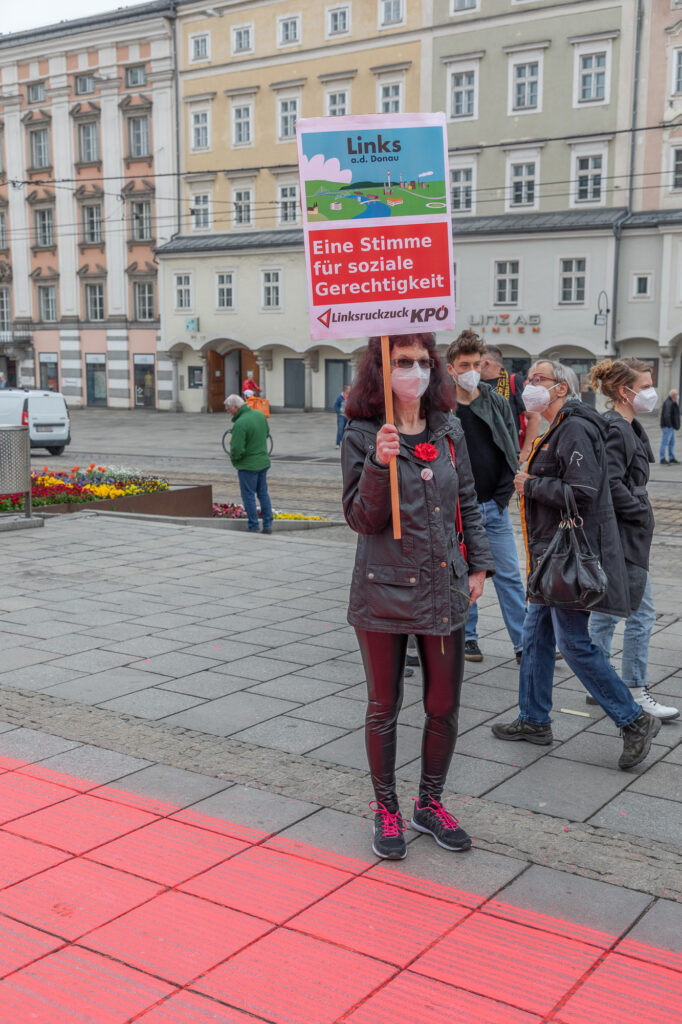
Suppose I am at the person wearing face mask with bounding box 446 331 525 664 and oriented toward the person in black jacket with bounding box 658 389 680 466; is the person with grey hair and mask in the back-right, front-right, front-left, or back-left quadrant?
back-right

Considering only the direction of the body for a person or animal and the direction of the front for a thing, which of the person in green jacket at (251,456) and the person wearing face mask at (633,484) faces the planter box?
the person in green jacket

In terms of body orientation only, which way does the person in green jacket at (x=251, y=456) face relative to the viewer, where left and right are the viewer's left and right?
facing away from the viewer and to the left of the viewer

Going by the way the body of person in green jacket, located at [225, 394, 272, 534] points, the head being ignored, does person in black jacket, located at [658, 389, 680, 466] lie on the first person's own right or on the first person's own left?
on the first person's own right

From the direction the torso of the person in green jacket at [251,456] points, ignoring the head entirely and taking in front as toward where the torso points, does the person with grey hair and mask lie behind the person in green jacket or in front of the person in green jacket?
behind

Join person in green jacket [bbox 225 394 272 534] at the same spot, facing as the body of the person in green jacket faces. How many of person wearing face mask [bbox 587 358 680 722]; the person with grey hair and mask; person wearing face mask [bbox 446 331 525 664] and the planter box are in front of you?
1

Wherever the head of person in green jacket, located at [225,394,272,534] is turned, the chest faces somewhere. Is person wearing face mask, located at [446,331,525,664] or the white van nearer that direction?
the white van

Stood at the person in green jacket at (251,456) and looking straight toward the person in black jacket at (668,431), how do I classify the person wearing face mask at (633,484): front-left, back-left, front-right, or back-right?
back-right
